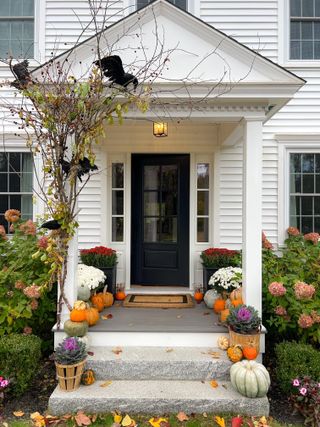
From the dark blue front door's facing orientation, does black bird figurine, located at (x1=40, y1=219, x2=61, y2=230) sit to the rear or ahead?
ahead

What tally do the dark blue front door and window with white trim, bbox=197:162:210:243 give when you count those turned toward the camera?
2

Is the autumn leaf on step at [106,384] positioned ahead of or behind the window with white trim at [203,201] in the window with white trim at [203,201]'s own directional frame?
ahead

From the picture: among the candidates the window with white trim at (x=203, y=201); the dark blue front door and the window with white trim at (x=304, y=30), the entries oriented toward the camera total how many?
3

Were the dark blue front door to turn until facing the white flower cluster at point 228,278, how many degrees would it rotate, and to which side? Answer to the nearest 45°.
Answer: approximately 45° to its left

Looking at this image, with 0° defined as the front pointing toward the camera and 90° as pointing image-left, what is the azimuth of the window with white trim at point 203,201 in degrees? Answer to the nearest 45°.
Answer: approximately 0°

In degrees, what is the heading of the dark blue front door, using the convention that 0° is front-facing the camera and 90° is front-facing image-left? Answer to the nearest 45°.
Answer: approximately 0°
